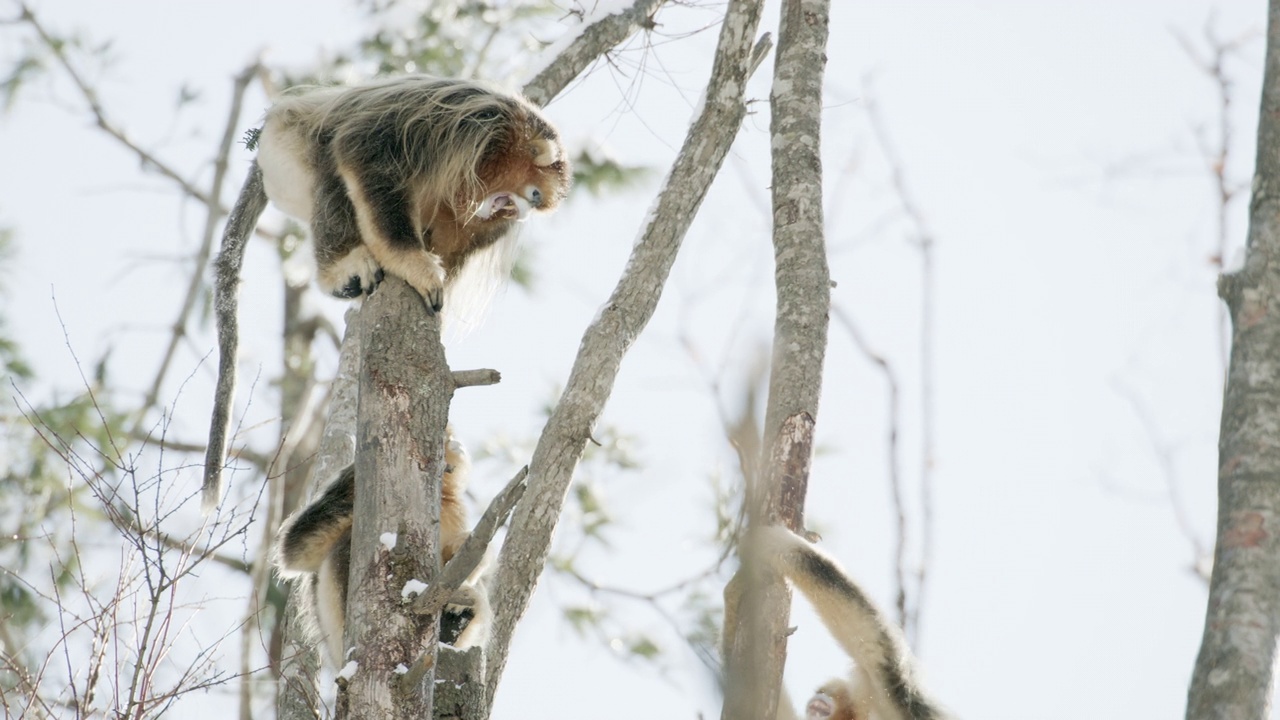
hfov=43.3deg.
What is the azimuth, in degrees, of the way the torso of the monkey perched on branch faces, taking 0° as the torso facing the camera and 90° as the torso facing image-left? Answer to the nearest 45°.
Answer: approximately 270°
